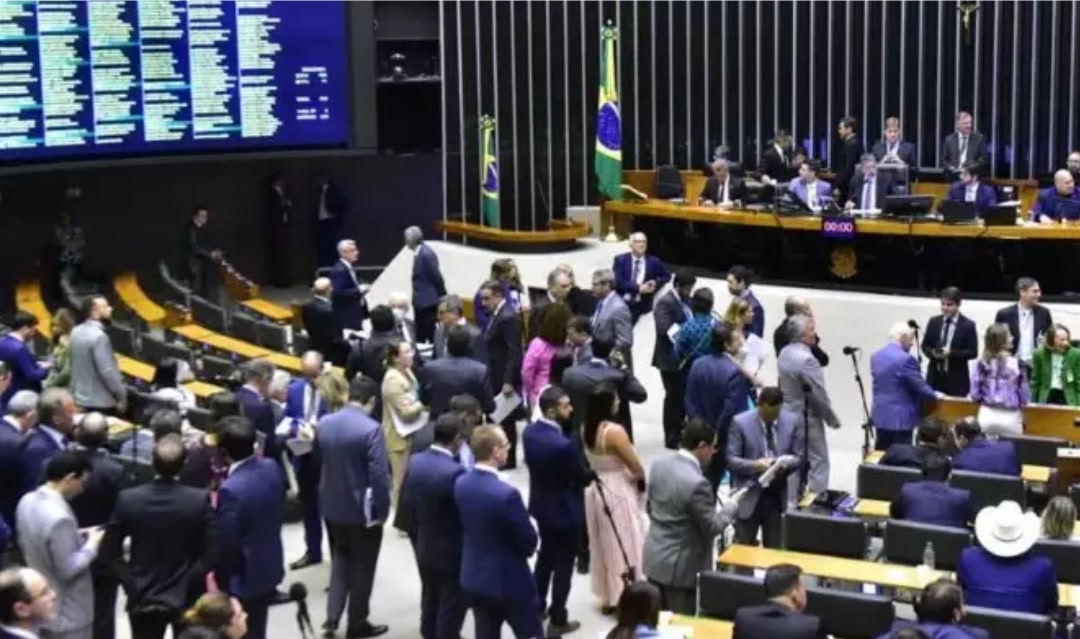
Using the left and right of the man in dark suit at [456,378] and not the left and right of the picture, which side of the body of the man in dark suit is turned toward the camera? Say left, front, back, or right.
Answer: back

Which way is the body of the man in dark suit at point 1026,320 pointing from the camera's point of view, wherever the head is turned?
toward the camera

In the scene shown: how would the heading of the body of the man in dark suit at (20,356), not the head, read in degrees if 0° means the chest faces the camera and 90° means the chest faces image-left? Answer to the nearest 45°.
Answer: approximately 270°

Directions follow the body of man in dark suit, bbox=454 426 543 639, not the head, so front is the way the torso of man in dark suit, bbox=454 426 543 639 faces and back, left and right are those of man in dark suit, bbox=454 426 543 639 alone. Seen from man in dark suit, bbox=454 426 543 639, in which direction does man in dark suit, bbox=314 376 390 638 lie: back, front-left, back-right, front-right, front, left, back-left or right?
left

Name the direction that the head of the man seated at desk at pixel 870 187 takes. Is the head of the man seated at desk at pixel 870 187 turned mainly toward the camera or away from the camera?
toward the camera

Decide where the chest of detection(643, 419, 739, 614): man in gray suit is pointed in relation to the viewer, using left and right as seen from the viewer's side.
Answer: facing away from the viewer and to the right of the viewer

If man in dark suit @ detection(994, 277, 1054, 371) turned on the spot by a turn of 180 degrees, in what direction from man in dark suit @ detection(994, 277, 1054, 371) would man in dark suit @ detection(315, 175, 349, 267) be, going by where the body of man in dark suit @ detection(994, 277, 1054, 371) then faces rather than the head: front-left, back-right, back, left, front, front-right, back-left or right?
front-left

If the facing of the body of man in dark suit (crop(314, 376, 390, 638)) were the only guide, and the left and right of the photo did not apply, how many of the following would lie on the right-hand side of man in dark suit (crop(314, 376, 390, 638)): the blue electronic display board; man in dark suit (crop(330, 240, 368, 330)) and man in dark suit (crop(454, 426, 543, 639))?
1

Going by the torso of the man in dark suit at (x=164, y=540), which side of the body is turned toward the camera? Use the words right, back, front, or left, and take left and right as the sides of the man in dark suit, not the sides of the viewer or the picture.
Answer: back

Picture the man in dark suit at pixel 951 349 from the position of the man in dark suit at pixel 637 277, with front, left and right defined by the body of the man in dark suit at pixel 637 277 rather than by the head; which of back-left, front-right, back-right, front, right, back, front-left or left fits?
front-left

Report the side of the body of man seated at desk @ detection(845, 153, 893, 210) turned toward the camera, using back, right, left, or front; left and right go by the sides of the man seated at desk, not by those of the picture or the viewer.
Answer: front

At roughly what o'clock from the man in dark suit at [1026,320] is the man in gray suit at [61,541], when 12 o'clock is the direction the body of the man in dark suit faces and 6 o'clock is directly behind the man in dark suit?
The man in gray suit is roughly at 1 o'clock from the man in dark suit.

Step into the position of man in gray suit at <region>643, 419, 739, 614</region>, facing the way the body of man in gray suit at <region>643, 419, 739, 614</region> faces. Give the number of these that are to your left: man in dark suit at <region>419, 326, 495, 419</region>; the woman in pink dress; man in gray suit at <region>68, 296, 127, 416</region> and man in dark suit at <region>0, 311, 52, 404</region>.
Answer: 4

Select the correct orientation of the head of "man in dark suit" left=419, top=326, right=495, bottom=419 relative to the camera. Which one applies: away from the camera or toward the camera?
away from the camera

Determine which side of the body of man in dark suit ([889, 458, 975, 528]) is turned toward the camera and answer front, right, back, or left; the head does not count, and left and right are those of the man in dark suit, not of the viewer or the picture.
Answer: back

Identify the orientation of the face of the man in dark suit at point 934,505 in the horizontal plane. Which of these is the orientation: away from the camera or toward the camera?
away from the camera

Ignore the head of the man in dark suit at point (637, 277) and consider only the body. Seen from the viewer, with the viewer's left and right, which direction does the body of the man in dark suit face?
facing the viewer

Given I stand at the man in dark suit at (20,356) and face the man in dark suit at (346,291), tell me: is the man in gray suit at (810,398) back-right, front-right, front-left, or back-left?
front-right

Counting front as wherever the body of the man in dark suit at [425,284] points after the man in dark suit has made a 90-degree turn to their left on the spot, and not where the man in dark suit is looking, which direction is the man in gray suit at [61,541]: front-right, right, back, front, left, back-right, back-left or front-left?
front
